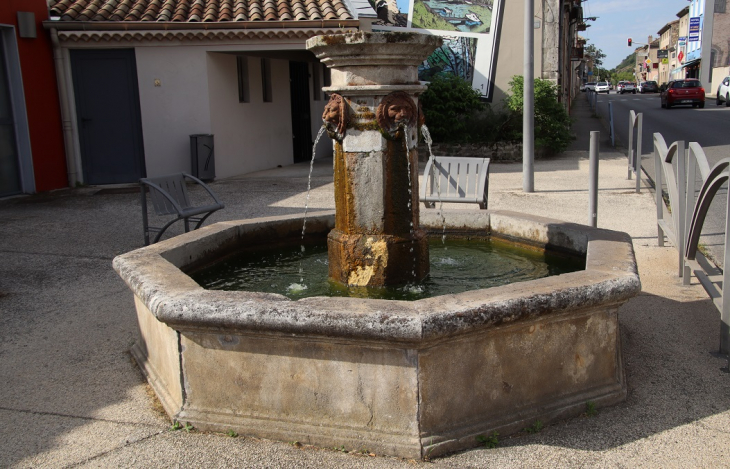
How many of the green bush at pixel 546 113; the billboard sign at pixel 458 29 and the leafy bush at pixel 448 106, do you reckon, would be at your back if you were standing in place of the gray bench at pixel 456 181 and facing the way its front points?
3

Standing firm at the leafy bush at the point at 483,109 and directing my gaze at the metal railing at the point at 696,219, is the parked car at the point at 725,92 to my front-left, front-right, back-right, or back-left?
back-left

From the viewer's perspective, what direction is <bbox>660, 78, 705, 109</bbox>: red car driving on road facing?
away from the camera

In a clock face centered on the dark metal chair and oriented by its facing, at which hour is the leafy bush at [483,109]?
The leafy bush is roughly at 9 o'clock from the dark metal chair.

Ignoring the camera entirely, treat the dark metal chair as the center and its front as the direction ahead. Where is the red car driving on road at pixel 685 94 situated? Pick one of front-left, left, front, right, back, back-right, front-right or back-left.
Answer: left

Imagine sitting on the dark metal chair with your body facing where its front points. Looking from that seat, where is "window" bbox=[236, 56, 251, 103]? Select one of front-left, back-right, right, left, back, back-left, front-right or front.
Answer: back-left

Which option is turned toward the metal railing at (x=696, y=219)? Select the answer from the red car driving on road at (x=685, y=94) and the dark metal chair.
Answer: the dark metal chair

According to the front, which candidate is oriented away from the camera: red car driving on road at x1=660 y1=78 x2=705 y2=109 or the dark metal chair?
the red car driving on road

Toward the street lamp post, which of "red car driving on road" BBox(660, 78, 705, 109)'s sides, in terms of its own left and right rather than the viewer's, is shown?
back

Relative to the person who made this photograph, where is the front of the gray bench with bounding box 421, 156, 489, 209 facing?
facing the viewer

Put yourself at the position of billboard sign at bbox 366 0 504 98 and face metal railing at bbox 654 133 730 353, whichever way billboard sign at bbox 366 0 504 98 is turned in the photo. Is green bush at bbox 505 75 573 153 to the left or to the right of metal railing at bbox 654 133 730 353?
left

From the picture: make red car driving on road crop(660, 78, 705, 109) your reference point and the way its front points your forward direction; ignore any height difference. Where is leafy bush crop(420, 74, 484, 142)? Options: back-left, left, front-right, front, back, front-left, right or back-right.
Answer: back

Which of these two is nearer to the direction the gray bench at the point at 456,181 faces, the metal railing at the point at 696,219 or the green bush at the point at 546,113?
the metal railing

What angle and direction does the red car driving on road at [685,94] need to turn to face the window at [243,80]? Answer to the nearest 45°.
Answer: approximately 180°

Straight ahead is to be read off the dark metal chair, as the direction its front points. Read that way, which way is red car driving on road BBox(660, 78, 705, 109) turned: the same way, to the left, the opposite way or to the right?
to the left

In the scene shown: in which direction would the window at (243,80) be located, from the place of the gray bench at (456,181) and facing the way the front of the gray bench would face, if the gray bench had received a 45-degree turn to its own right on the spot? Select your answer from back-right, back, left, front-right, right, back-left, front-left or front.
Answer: right

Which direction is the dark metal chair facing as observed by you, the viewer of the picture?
facing the viewer and to the right of the viewer
